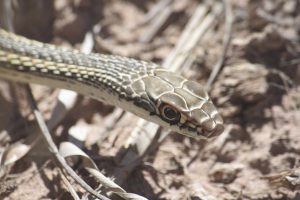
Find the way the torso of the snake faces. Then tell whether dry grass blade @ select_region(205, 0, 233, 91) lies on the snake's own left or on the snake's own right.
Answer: on the snake's own left

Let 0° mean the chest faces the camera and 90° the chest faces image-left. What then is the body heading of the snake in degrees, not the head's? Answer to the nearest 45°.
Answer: approximately 315°
